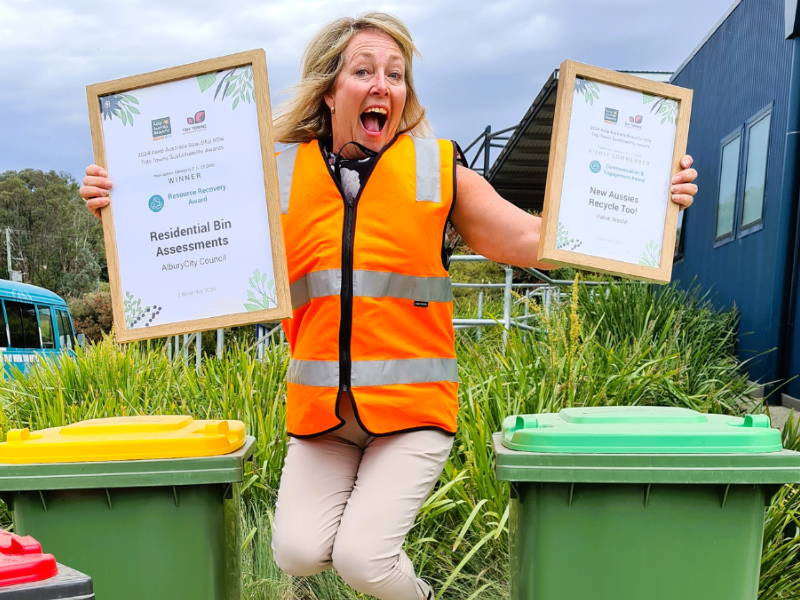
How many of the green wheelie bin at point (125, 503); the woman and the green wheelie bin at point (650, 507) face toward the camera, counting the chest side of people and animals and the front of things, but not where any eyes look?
3

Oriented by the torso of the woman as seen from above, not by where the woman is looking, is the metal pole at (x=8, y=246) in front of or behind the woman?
behind

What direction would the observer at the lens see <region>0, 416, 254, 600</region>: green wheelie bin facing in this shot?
facing the viewer

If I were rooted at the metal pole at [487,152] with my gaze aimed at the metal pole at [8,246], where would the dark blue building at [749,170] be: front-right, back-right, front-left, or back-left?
back-left

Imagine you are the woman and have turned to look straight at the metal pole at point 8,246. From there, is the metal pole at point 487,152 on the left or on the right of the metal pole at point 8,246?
right

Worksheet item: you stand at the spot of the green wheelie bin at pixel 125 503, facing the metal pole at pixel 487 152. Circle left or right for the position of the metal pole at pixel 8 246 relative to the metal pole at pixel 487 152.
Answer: left

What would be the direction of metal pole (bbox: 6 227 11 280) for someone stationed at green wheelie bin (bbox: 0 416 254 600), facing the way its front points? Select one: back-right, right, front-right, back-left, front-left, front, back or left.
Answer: back

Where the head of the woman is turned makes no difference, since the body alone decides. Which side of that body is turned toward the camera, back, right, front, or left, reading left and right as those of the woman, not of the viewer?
front

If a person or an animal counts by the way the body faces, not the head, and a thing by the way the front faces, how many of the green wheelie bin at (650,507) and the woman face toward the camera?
2

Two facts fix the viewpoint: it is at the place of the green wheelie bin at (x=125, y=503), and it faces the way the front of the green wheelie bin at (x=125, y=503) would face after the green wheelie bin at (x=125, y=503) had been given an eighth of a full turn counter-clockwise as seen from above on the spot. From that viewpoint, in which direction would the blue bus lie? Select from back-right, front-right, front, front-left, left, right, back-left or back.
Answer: back-left

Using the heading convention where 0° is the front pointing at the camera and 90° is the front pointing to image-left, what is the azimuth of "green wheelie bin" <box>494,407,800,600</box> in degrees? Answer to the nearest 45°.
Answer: approximately 0°

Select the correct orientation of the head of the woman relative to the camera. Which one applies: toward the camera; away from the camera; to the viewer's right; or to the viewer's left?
toward the camera

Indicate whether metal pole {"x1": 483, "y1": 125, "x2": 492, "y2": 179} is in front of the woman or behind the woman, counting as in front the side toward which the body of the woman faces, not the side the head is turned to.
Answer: behind

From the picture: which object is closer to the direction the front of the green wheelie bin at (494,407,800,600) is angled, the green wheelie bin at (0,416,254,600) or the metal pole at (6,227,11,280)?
the green wheelie bin

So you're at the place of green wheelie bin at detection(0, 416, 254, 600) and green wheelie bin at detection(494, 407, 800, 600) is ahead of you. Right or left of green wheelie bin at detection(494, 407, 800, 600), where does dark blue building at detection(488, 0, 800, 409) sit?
left

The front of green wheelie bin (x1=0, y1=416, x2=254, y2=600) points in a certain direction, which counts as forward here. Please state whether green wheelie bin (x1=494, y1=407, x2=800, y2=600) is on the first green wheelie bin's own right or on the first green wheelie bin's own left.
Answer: on the first green wheelie bin's own left

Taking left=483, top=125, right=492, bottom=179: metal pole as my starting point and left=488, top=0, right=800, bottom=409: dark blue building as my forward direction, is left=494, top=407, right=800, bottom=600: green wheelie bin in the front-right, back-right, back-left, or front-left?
front-right
